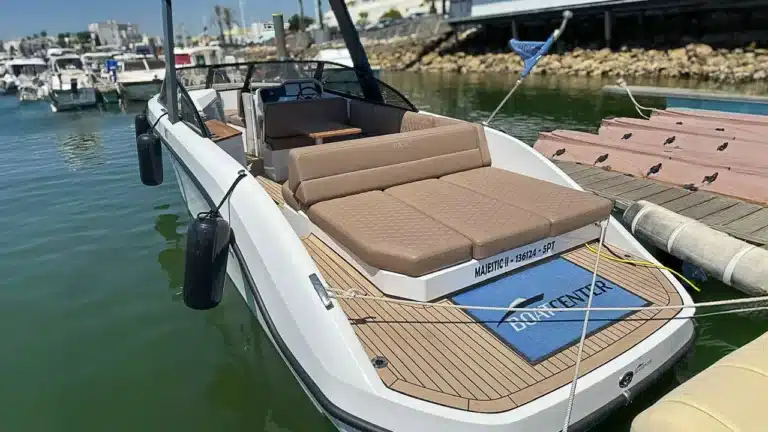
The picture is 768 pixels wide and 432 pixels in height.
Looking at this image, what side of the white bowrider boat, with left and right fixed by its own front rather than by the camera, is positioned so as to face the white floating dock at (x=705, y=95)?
right

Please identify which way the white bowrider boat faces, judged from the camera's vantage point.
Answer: facing away from the viewer and to the left of the viewer

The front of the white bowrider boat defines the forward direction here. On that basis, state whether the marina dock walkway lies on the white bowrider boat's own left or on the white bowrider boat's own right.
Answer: on the white bowrider boat's own right

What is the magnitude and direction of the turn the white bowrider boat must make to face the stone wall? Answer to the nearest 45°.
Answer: approximately 45° to its right
